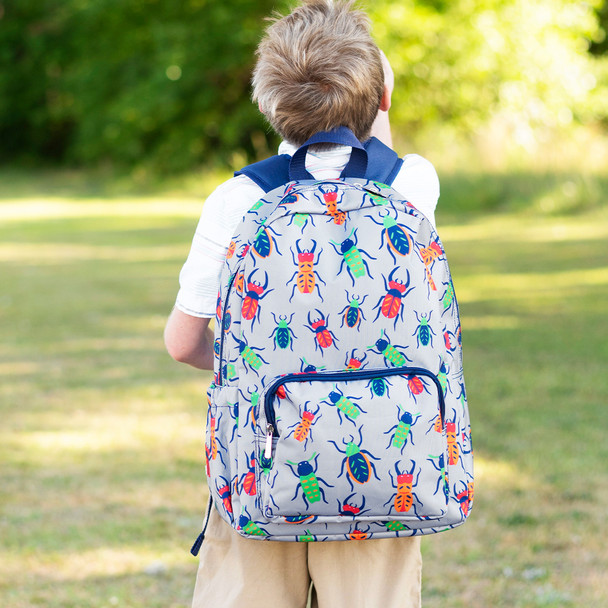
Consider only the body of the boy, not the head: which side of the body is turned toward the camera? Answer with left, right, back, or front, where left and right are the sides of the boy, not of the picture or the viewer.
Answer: back
